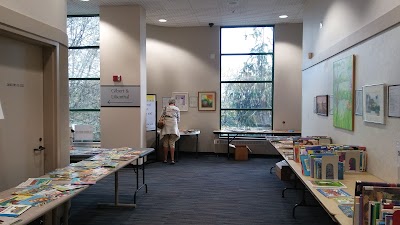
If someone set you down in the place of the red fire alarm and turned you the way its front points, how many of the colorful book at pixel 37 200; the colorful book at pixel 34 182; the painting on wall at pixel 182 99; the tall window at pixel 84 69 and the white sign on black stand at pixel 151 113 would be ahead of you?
2

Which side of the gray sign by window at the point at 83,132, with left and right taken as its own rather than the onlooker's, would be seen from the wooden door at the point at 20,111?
front

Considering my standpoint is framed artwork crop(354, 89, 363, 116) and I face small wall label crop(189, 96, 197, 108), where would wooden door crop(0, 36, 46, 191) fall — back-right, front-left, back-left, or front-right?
front-left

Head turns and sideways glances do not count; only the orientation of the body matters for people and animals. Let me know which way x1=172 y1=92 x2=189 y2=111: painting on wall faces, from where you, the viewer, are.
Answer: facing the viewer

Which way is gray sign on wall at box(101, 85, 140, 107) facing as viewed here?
toward the camera

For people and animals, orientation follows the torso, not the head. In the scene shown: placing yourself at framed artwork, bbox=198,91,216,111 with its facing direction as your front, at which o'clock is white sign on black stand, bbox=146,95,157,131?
The white sign on black stand is roughly at 2 o'clock from the framed artwork.

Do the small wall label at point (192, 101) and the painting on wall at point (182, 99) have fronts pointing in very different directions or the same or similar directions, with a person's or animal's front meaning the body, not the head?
same or similar directions

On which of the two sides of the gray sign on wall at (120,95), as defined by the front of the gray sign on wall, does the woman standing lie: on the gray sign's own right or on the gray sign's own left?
on the gray sign's own left

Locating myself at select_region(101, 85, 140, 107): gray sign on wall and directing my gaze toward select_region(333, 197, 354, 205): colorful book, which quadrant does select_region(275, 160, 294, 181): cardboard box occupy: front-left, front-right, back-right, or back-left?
front-left

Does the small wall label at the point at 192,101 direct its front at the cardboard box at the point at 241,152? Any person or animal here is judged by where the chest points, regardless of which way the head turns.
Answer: no

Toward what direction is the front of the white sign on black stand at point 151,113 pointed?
toward the camera

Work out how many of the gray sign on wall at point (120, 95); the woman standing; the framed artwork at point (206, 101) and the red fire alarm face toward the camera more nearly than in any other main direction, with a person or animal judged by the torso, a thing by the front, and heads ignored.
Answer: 3

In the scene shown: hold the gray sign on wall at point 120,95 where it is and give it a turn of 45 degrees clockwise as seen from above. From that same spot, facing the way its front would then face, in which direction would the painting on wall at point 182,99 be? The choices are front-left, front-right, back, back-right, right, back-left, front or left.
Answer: back

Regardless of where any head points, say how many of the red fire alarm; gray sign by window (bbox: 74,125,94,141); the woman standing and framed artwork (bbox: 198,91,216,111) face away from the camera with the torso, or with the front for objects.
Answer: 1

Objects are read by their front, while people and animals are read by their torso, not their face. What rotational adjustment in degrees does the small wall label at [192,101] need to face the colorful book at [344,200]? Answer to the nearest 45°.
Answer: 0° — it already faces it

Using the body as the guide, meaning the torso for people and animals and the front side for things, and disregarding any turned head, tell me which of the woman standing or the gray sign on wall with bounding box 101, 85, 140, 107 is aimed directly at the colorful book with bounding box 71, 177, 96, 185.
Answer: the gray sign on wall

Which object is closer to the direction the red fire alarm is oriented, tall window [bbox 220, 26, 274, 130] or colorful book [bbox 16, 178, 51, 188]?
the colorful book

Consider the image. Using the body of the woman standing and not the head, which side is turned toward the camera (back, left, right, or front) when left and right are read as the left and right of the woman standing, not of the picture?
back

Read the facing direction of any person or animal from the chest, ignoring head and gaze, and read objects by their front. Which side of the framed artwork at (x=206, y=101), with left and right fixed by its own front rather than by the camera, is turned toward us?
front
